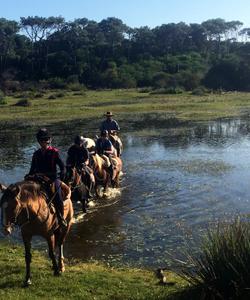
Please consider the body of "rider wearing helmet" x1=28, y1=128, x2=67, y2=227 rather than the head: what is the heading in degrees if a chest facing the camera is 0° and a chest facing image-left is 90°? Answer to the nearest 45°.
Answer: approximately 45°

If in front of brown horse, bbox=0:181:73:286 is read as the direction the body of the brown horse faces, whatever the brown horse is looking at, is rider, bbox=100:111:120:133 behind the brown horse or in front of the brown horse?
behind

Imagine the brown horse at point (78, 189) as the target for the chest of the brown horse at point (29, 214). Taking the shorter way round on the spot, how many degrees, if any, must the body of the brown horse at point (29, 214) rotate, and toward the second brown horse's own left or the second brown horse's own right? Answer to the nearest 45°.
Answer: approximately 135° to the second brown horse's own right

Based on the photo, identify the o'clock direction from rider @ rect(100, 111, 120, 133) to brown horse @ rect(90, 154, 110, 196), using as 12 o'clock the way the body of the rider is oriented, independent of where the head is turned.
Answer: The brown horse is roughly at 12 o'clock from the rider.

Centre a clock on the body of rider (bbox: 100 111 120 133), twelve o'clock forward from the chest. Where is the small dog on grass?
The small dog on grass is roughly at 12 o'clock from the rider.

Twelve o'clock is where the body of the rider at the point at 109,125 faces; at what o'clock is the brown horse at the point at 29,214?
The brown horse is roughly at 12 o'clock from the rider.

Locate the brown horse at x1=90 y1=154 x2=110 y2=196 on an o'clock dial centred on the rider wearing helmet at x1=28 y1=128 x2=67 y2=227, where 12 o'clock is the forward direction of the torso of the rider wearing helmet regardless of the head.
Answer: The brown horse is roughly at 5 o'clock from the rider wearing helmet.

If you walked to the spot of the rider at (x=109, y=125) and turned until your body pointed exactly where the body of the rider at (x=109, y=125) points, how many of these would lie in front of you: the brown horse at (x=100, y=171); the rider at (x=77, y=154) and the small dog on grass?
3
